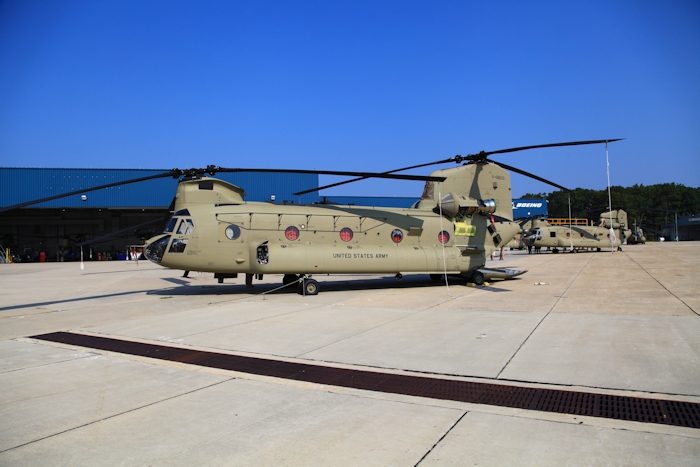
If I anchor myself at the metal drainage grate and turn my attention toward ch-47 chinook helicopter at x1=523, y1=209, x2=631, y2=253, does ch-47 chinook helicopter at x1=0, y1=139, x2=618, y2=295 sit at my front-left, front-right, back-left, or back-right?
front-left

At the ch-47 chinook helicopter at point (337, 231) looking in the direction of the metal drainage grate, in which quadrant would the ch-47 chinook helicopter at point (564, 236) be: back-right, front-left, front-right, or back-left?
back-left

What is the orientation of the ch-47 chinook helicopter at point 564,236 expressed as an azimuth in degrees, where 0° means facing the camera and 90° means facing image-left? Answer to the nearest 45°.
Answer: approximately 90°

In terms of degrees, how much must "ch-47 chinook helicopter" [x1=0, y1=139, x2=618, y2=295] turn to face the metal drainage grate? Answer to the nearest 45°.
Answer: approximately 90° to its left

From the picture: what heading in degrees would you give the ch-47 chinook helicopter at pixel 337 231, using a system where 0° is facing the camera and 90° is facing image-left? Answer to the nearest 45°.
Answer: approximately 90°

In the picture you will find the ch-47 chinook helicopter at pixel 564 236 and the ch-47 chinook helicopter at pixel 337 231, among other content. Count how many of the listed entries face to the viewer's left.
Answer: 2

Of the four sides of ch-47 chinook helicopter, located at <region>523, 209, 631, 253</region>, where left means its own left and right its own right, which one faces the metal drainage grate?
left

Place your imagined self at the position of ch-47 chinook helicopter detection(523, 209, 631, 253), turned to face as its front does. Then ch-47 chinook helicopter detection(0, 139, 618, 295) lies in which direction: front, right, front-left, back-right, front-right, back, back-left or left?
left
